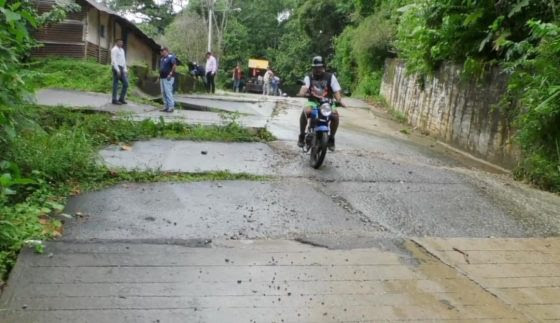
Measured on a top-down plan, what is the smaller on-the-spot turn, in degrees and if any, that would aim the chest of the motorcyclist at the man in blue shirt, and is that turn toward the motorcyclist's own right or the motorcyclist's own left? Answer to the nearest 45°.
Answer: approximately 135° to the motorcyclist's own right

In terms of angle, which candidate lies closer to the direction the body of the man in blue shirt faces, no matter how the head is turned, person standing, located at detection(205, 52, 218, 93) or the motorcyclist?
the motorcyclist

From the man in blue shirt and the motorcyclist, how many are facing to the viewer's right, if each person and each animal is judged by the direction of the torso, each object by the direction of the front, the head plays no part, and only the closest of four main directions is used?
0

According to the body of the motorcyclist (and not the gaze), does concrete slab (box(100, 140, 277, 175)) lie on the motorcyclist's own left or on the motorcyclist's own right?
on the motorcyclist's own right

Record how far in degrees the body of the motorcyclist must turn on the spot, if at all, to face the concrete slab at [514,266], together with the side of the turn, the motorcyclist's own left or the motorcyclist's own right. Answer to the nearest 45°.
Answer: approximately 45° to the motorcyclist's own left

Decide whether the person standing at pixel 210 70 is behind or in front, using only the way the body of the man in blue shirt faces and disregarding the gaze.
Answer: behind

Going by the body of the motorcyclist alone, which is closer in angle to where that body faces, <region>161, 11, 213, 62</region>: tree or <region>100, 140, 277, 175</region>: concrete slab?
the concrete slab

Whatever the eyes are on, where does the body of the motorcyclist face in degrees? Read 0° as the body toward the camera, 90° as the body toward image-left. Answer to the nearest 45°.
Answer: approximately 0°

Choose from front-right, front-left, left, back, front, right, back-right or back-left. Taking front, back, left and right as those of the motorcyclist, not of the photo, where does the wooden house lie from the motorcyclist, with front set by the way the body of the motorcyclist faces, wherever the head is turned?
back-right
